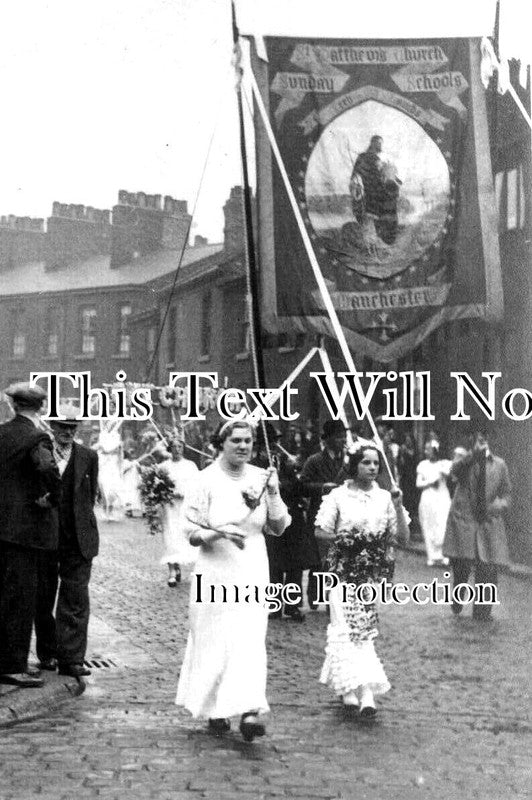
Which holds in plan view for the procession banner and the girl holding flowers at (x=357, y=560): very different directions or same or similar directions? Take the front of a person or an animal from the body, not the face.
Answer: same or similar directions

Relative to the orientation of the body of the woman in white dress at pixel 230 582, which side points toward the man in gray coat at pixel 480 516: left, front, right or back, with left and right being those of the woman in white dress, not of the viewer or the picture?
left

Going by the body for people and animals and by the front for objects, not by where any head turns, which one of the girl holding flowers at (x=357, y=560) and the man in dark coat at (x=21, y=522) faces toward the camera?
the girl holding flowers

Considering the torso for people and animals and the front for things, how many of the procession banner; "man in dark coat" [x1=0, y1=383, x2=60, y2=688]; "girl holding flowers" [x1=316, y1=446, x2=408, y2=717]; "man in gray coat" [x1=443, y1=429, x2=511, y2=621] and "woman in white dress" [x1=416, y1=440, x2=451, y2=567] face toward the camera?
4

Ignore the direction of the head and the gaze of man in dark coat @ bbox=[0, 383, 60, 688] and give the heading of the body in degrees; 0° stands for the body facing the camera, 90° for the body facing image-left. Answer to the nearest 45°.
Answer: approximately 225°

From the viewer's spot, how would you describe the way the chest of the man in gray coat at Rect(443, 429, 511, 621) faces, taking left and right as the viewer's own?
facing the viewer

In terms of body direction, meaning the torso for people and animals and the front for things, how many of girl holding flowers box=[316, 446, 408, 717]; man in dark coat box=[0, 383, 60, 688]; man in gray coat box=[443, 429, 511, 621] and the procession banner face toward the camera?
3

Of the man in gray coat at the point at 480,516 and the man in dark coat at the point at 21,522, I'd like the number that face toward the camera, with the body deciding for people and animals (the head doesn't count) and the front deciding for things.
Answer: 1

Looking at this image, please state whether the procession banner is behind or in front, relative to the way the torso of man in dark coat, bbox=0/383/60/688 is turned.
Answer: in front

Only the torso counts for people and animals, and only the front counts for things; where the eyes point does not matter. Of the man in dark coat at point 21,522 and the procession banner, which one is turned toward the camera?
the procession banner

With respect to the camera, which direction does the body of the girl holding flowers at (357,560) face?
toward the camera

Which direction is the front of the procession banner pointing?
toward the camera

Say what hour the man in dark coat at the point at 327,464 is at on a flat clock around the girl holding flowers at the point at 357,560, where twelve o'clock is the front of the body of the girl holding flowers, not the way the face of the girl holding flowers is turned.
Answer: The man in dark coat is roughly at 6 o'clock from the girl holding flowers.

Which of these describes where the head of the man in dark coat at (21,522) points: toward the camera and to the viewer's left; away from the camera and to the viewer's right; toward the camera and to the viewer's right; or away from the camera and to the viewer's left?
away from the camera and to the viewer's right

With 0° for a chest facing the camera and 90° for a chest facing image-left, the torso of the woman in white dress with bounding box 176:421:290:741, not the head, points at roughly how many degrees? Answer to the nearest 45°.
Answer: approximately 315°

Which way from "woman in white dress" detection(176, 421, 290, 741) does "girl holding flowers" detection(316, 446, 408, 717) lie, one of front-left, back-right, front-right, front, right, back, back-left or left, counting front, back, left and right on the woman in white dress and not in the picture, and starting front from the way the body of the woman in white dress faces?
left
